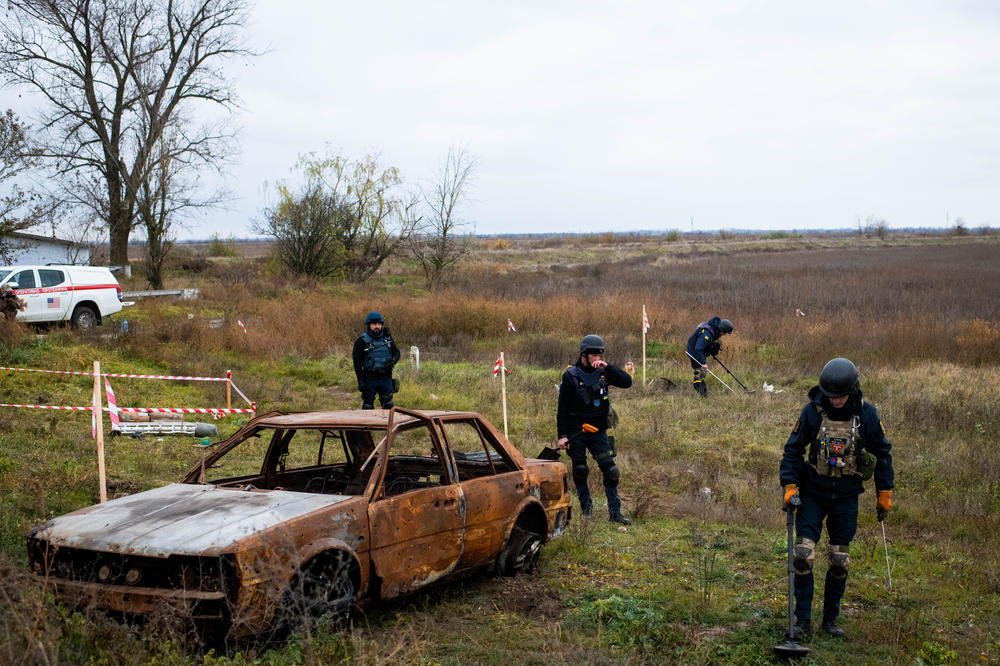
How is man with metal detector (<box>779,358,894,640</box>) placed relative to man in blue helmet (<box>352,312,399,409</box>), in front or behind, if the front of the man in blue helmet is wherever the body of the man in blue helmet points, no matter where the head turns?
in front

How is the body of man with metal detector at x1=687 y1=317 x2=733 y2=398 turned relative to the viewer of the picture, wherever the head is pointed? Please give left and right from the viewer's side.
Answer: facing to the right of the viewer

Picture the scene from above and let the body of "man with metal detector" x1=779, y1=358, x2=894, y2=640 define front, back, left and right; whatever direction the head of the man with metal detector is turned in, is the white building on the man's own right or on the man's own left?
on the man's own right

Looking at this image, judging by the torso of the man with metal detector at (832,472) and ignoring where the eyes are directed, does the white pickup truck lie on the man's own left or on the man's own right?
on the man's own right

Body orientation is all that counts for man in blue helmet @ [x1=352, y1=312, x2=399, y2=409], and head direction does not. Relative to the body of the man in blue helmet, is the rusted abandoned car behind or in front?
in front

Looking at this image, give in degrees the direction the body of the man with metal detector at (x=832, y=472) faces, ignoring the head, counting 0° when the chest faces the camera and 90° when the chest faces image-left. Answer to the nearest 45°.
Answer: approximately 0°

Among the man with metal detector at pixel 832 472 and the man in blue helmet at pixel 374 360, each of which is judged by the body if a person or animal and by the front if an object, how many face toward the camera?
2

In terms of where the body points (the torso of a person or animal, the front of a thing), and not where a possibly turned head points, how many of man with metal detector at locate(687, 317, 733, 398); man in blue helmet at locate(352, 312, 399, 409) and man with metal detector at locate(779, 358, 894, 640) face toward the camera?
2

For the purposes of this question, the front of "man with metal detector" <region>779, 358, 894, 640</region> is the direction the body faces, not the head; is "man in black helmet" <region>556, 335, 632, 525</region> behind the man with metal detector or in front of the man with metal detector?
behind

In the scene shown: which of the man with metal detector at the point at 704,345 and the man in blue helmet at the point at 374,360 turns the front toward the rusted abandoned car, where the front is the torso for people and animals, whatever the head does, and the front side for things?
the man in blue helmet

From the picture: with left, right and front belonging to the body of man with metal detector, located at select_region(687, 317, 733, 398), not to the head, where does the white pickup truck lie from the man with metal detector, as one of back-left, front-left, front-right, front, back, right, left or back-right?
back

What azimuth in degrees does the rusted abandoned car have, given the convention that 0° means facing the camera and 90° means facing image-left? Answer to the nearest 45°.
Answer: approximately 45°
